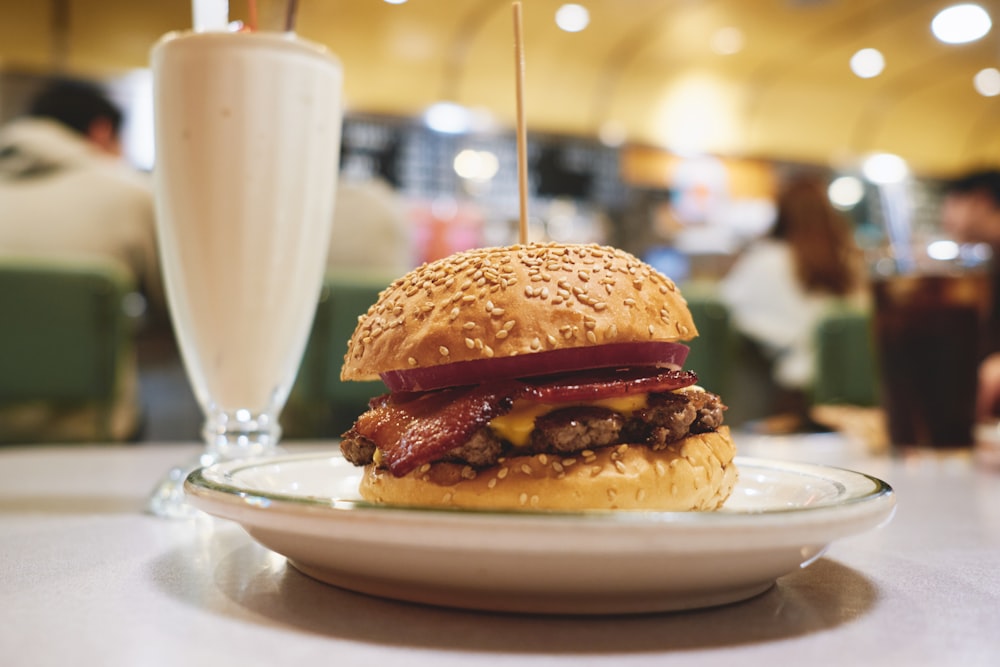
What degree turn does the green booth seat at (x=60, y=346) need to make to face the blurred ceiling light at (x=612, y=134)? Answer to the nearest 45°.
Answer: approximately 45° to its right

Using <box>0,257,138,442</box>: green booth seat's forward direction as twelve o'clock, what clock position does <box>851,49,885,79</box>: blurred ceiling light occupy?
The blurred ceiling light is roughly at 2 o'clock from the green booth seat.

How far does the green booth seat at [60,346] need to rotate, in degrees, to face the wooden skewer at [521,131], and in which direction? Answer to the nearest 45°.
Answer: approximately 180°

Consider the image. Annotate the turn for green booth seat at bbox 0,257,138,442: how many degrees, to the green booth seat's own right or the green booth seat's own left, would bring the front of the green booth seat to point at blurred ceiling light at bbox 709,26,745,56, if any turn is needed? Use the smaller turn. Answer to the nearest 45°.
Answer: approximately 45° to the green booth seat's own right

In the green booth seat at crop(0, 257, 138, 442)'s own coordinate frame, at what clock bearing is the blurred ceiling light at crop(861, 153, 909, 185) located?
The blurred ceiling light is roughly at 2 o'clock from the green booth seat.

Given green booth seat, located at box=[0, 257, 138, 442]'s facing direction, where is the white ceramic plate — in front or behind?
behind

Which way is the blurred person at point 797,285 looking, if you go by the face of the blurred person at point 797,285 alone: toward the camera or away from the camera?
away from the camera

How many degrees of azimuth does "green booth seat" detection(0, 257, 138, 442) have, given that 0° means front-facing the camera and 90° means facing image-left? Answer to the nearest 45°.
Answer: approximately 180°

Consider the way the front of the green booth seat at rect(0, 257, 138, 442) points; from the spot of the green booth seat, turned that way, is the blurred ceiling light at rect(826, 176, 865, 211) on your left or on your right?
on your right

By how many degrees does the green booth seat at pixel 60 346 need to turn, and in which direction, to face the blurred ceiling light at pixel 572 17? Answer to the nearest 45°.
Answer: approximately 45° to its right

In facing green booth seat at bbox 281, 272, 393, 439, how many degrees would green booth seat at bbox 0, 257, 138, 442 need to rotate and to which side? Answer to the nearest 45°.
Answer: approximately 90° to its right

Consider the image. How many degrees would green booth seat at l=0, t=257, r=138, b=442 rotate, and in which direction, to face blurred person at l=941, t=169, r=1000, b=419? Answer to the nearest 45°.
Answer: approximately 90° to its right

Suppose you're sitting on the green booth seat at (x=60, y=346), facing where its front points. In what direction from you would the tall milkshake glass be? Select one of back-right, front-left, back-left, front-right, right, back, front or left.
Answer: back
